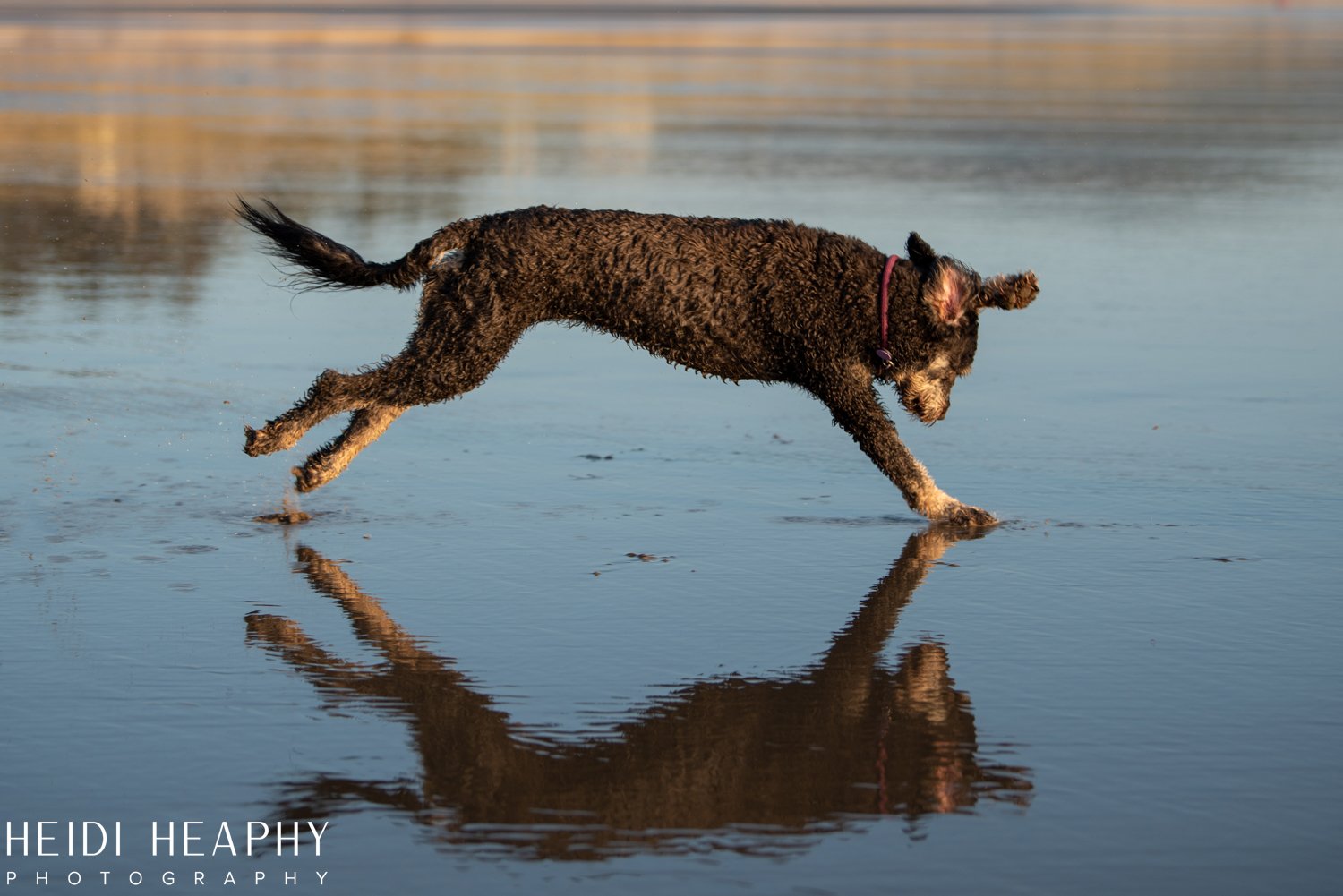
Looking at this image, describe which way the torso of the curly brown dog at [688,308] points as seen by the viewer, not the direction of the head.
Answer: to the viewer's right
